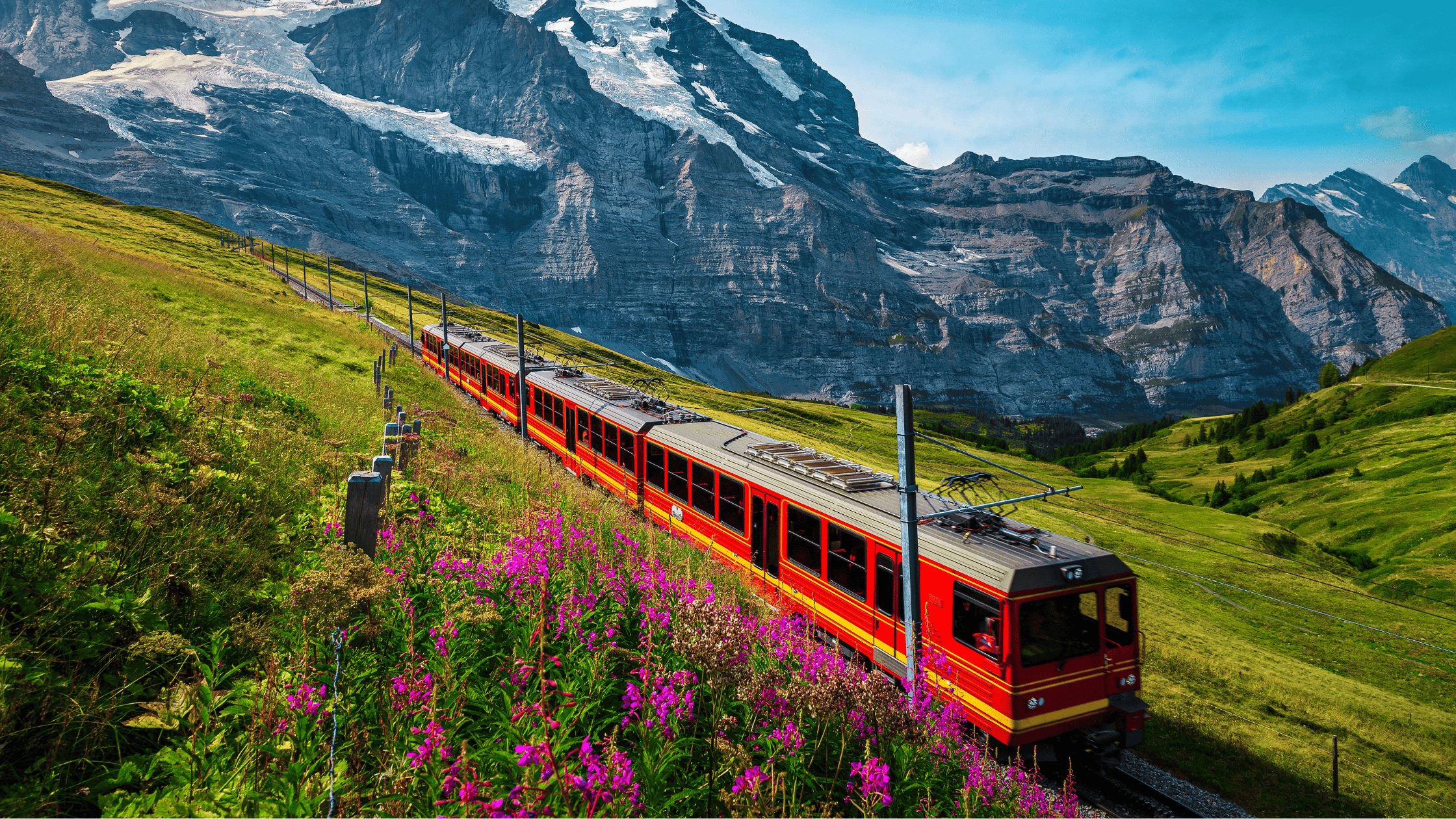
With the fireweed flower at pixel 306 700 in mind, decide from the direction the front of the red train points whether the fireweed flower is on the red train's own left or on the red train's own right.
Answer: on the red train's own right

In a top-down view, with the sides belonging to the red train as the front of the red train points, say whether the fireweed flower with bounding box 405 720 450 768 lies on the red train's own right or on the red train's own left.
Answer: on the red train's own right

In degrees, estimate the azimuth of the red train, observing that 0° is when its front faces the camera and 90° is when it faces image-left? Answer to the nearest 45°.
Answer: approximately 315°

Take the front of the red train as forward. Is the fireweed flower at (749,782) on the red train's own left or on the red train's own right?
on the red train's own right

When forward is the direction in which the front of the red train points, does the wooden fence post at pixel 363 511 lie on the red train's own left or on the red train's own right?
on the red train's own right
